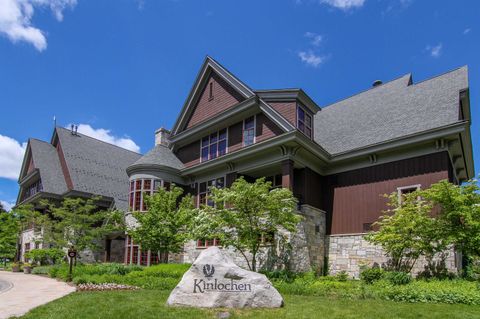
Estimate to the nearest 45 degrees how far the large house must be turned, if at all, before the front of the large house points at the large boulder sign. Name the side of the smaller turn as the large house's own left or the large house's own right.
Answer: approximately 45° to the large house's own left

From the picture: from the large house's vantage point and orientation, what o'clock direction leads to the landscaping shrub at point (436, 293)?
The landscaping shrub is roughly at 10 o'clock from the large house.

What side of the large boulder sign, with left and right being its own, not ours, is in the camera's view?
front

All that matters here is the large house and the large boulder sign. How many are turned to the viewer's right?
0

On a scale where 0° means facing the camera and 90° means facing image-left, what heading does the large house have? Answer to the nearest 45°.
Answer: approximately 45°

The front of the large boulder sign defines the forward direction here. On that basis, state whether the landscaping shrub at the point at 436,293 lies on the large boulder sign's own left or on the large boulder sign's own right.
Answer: on the large boulder sign's own left

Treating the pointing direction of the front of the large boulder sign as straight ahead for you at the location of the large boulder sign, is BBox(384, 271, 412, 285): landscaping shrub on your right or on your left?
on your left
